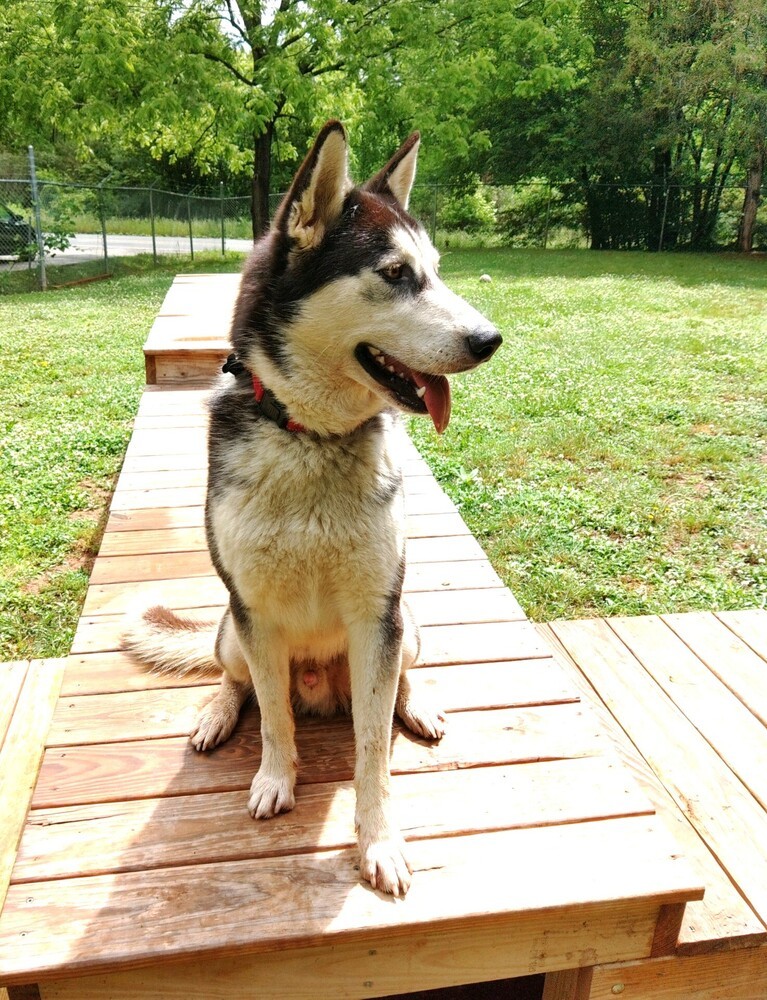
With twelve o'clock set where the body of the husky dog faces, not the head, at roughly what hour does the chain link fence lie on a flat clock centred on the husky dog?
The chain link fence is roughly at 6 o'clock from the husky dog.

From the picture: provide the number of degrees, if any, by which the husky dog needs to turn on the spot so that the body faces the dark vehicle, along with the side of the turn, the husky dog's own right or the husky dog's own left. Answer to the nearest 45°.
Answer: approximately 180°

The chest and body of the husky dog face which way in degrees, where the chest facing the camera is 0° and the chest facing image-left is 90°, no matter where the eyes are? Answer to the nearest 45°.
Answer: approximately 0°
